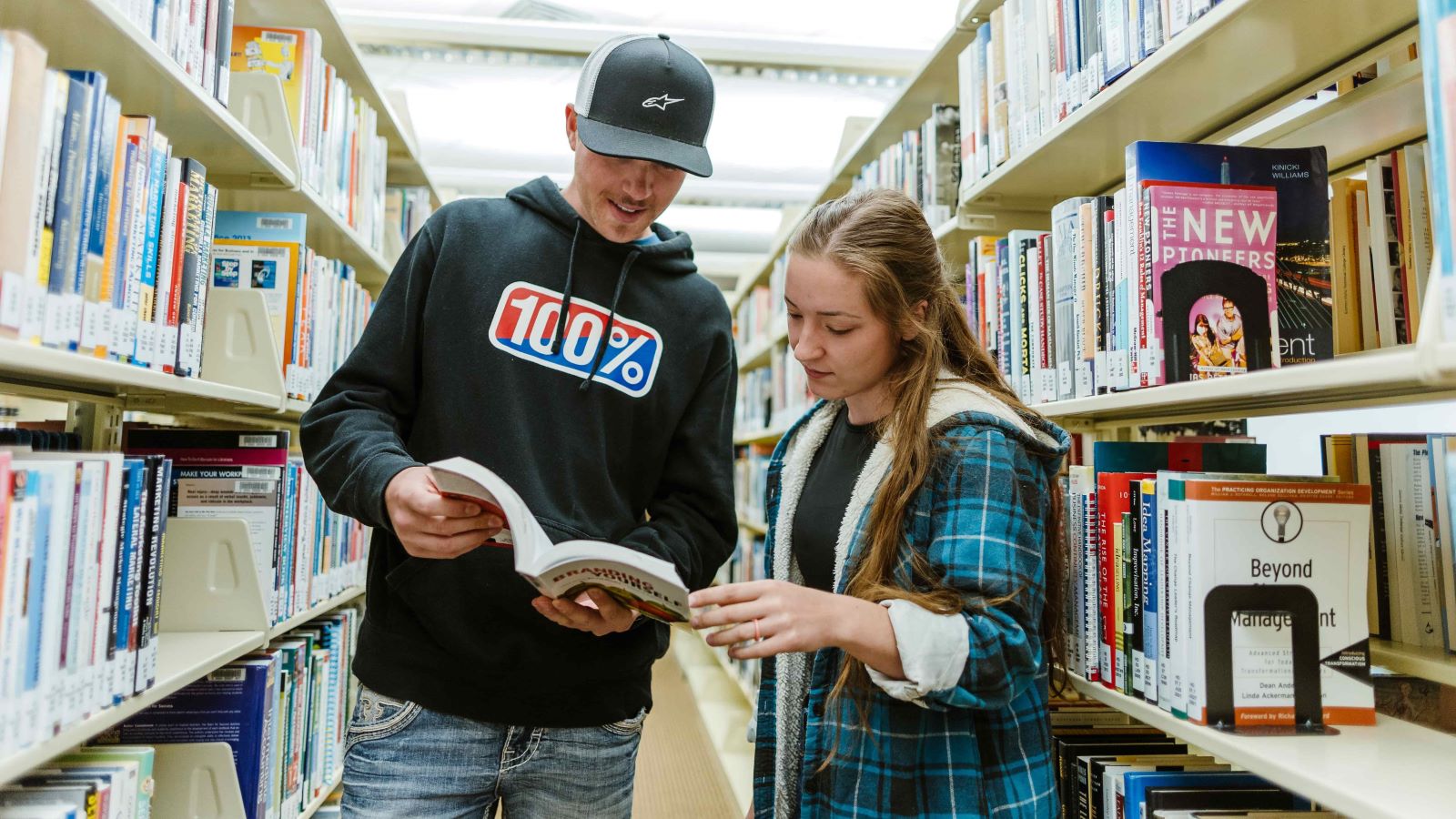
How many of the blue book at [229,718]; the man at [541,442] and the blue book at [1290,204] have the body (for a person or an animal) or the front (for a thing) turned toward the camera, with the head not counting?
2

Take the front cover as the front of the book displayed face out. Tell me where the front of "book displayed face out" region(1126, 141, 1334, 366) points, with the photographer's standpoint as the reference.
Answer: facing the viewer

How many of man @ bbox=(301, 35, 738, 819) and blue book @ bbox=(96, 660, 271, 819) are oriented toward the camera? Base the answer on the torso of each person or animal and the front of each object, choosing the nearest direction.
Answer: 1

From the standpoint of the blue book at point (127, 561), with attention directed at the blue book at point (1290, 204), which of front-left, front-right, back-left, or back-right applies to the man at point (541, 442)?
front-left

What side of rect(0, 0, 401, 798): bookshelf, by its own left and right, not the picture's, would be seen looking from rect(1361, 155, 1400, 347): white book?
front

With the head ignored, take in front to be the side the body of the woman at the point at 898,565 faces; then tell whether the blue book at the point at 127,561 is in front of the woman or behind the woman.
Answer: in front

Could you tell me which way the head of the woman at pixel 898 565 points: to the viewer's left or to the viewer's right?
to the viewer's left

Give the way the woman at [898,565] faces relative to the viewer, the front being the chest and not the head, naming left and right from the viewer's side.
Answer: facing the viewer and to the left of the viewer

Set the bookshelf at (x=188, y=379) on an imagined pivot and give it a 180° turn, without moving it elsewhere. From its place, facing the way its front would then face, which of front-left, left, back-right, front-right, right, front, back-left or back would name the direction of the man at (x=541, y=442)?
back

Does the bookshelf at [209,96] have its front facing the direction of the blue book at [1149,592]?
yes

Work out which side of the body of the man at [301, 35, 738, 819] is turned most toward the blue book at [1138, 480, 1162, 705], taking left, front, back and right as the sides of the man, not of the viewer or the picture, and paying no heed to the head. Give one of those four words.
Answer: left

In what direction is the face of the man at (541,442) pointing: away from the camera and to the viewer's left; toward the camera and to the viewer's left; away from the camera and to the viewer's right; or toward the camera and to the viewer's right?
toward the camera and to the viewer's right
